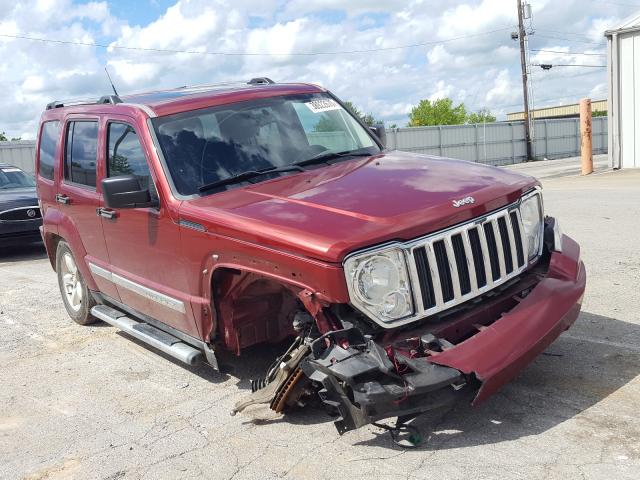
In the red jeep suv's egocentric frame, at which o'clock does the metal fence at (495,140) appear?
The metal fence is roughly at 8 o'clock from the red jeep suv.

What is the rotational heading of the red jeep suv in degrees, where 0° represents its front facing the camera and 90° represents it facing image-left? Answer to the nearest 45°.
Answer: approximately 315°

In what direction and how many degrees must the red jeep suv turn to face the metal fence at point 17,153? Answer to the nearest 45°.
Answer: approximately 180°

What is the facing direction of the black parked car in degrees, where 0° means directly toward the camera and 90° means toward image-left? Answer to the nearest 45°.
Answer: approximately 315°

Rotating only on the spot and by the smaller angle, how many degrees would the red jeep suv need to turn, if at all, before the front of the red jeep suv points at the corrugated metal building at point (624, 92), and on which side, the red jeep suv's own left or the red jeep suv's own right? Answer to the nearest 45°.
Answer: approximately 90° to the red jeep suv's own left

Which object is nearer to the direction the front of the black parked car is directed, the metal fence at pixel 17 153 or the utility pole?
the utility pole

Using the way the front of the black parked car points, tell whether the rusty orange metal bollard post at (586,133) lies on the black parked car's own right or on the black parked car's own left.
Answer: on the black parked car's own left

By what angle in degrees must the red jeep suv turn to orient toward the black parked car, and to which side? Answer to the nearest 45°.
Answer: approximately 180°

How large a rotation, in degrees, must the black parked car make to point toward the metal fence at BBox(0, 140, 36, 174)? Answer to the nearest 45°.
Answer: approximately 135° to its left

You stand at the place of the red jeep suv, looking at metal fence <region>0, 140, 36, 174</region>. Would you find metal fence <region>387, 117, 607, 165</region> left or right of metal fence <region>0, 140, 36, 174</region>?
right
